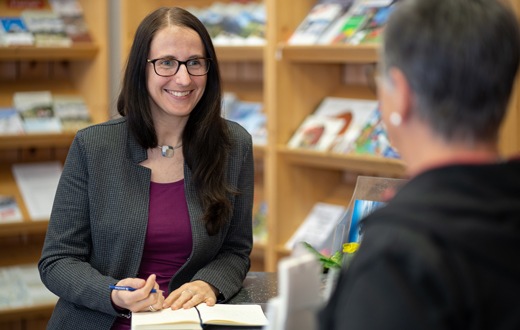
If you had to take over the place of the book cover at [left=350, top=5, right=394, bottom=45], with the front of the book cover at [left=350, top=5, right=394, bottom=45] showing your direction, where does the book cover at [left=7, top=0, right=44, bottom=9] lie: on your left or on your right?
on your right

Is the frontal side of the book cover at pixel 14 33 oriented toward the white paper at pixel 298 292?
yes

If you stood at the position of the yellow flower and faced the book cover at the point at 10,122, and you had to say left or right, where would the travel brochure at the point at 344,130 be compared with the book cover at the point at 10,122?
right

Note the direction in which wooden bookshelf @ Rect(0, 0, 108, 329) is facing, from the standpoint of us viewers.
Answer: facing the viewer

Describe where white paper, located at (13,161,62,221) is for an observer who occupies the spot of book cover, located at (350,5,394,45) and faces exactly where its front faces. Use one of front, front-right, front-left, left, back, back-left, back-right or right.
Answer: right

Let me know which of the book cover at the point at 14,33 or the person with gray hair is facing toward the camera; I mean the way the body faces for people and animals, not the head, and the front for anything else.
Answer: the book cover

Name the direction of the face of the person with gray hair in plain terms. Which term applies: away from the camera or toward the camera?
away from the camera

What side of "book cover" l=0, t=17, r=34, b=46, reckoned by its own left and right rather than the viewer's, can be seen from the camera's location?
front

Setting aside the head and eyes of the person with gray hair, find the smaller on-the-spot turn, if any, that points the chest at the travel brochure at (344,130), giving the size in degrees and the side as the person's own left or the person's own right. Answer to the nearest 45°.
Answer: approximately 45° to the person's own right

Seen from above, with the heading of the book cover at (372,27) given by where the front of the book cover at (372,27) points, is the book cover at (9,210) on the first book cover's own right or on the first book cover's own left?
on the first book cover's own right

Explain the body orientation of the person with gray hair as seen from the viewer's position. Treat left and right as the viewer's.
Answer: facing away from the viewer and to the left of the viewer
